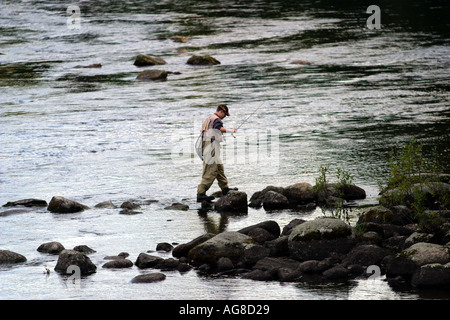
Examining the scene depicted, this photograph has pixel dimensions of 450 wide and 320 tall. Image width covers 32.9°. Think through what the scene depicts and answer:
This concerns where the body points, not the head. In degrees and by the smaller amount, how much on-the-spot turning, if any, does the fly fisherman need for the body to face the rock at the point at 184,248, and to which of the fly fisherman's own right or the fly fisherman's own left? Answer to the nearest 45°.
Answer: approximately 90° to the fly fisherman's own right

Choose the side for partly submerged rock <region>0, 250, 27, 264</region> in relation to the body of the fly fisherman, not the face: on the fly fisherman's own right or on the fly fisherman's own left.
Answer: on the fly fisherman's own right

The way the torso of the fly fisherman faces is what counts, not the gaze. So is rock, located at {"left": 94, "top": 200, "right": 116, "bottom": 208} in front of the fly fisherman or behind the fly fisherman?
behind

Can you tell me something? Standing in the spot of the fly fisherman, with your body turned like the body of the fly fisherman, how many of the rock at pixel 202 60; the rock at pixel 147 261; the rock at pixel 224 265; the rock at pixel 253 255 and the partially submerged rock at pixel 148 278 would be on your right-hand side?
4

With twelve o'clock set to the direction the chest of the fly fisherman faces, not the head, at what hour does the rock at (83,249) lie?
The rock is roughly at 4 o'clock from the fly fisherman.

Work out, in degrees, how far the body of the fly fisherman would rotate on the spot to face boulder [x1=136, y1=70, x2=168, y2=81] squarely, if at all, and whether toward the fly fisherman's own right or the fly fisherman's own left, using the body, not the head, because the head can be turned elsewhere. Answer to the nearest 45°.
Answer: approximately 90° to the fly fisherman's own left

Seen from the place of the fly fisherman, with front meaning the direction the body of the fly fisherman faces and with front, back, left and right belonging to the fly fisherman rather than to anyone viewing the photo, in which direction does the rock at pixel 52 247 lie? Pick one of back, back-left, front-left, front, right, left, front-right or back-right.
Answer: back-right

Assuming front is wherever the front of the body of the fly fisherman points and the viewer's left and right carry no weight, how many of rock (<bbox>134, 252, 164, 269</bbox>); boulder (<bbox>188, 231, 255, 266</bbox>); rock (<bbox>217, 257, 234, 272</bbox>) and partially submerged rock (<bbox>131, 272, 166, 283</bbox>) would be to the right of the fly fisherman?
4

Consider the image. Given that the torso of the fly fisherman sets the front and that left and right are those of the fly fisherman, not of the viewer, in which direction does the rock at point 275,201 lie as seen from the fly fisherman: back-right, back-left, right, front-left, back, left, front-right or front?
front-right

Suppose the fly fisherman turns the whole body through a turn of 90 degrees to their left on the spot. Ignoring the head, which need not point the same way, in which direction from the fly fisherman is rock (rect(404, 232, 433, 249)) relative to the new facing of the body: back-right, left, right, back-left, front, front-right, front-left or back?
back-right

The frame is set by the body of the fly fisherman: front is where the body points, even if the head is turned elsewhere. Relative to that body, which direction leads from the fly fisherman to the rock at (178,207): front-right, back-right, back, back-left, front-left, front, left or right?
back-right

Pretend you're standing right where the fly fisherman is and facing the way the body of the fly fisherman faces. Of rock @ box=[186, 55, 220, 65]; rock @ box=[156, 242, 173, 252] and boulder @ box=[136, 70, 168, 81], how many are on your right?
1

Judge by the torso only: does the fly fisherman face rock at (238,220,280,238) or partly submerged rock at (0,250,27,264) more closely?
the rock

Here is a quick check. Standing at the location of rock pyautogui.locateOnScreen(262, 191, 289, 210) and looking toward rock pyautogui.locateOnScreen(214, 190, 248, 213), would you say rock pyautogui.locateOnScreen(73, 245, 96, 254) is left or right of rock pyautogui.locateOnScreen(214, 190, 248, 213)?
left

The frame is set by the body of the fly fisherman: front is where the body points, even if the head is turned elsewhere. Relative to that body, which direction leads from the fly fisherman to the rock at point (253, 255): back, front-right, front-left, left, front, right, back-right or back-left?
right

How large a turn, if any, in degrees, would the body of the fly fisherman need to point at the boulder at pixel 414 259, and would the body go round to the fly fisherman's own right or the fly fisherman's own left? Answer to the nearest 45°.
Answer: approximately 45° to the fly fisherman's own right

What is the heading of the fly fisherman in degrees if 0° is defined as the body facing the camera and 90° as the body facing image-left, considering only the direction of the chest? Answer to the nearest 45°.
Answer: approximately 270°
